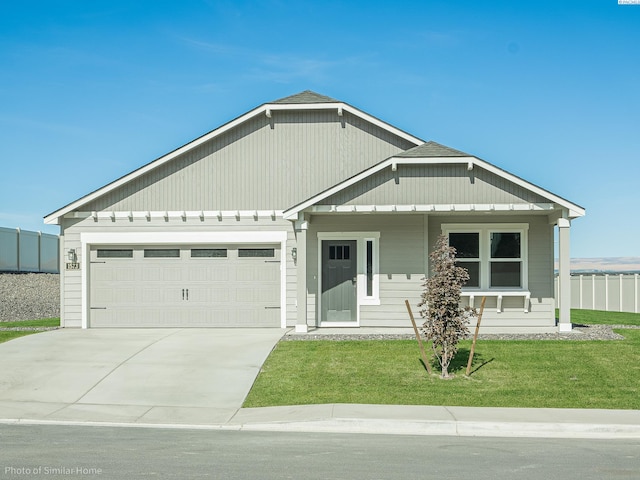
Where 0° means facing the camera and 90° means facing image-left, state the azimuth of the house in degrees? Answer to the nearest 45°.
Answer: approximately 0°

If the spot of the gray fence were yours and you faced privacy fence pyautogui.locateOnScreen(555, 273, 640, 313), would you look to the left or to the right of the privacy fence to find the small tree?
right

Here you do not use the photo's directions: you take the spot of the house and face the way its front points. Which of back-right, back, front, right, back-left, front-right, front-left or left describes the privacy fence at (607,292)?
back-left

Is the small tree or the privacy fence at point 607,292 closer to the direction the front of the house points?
the small tree

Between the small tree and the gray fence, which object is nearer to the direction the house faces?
the small tree

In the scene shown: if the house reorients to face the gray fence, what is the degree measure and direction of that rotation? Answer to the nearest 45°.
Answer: approximately 135° to its right
